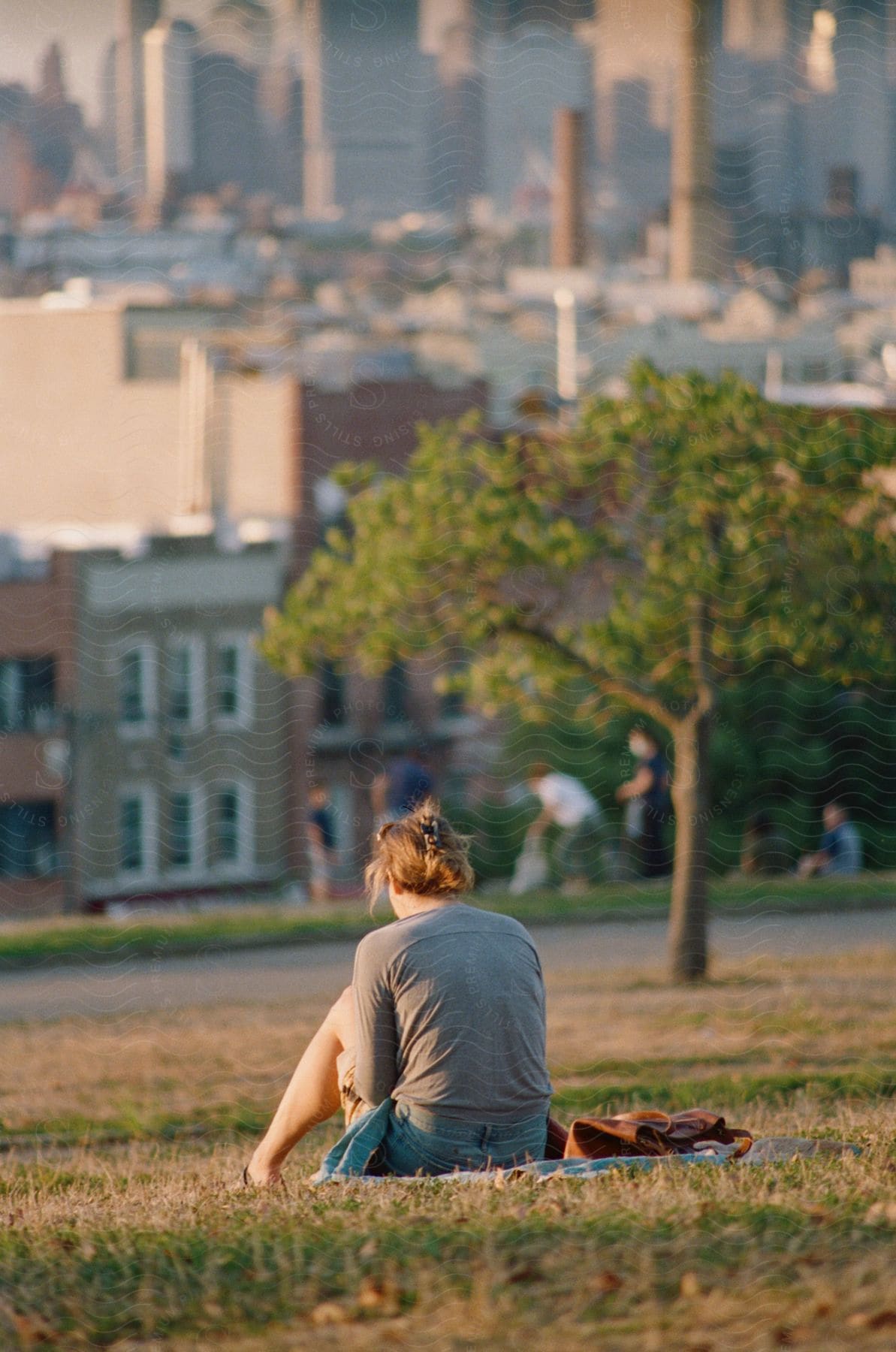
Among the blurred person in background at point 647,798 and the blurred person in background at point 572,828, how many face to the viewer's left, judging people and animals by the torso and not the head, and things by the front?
2

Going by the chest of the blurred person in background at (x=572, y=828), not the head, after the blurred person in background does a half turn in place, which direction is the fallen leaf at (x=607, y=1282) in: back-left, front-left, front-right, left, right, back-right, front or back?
right

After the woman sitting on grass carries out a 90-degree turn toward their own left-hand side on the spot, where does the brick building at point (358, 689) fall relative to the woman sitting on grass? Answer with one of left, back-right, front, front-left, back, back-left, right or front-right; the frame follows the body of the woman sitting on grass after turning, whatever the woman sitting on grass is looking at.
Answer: back-right

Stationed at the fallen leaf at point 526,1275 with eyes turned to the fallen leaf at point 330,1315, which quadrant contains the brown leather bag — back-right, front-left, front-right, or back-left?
back-right

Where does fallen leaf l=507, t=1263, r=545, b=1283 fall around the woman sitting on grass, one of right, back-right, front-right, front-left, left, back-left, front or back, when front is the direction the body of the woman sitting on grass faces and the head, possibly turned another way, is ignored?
back-left

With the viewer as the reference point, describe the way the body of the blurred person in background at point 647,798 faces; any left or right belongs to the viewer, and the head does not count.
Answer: facing to the left of the viewer

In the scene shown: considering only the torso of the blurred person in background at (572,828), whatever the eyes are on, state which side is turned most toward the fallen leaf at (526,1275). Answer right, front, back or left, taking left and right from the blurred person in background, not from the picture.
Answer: left

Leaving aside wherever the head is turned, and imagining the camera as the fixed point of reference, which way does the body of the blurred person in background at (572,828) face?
to the viewer's left

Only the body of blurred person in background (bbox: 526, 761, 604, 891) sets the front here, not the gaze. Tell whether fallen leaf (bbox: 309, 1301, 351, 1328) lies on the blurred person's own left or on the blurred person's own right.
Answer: on the blurred person's own left
